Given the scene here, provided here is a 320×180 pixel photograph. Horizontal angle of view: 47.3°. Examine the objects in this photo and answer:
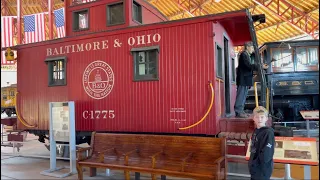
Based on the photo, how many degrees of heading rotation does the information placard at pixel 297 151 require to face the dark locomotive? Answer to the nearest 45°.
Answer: approximately 180°

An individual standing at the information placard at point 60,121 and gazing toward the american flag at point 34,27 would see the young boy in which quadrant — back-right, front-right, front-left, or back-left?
back-right

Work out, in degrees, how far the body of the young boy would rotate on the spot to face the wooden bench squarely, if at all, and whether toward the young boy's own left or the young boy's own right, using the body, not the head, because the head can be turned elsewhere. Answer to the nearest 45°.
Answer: approximately 90° to the young boy's own right

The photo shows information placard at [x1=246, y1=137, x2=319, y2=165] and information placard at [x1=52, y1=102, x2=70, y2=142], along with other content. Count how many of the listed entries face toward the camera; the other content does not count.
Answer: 2

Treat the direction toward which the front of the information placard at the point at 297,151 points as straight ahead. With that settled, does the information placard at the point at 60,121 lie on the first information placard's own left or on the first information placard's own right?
on the first information placard's own right

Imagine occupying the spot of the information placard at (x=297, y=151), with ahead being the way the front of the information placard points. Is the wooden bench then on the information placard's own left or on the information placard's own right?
on the information placard's own right

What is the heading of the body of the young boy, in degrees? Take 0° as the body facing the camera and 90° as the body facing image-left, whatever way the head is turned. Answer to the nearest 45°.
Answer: approximately 45°
